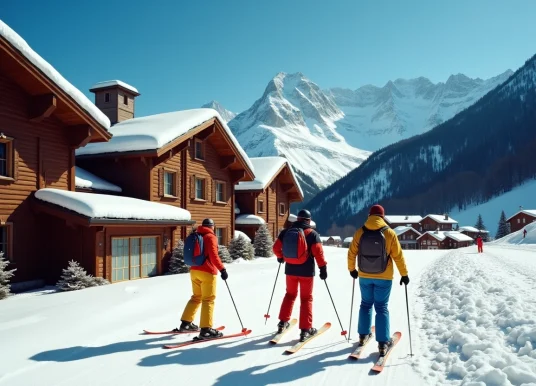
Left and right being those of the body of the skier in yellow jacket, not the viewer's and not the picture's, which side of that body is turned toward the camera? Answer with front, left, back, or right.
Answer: back

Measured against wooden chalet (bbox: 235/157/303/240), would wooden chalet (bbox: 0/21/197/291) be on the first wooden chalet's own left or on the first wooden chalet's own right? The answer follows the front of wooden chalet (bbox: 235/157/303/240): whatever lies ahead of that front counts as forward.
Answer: on the first wooden chalet's own right

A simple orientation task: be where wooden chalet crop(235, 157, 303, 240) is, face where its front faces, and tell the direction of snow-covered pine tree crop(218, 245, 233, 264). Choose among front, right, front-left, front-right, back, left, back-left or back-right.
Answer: front-right

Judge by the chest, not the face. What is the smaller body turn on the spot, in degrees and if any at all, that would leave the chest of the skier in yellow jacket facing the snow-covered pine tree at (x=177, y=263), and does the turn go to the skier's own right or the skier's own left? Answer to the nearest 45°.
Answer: approximately 45° to the skier's own left

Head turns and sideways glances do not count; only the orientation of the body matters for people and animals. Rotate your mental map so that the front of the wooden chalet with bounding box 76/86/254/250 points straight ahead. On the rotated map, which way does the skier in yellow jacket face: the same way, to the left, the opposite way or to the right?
to the left

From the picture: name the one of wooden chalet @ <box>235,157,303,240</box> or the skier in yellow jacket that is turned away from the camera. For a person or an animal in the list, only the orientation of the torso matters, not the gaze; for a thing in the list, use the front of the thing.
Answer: the skier in yellow jacket

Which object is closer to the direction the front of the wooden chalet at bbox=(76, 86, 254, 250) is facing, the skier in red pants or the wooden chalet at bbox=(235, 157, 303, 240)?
the skier in red pants

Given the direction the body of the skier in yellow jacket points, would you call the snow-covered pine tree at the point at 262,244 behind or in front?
in front

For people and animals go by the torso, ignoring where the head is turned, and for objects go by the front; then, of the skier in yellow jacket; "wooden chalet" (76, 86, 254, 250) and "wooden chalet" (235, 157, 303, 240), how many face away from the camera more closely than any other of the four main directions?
1

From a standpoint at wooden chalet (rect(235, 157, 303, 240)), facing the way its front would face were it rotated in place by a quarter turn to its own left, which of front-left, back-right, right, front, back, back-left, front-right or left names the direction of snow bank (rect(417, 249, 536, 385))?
back-right

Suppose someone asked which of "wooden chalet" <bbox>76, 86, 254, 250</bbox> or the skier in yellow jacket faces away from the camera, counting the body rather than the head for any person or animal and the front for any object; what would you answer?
the skier in yellow jacket

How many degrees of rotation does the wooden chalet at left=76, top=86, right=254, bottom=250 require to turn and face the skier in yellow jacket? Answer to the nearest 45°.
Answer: approximately 45° to its right
